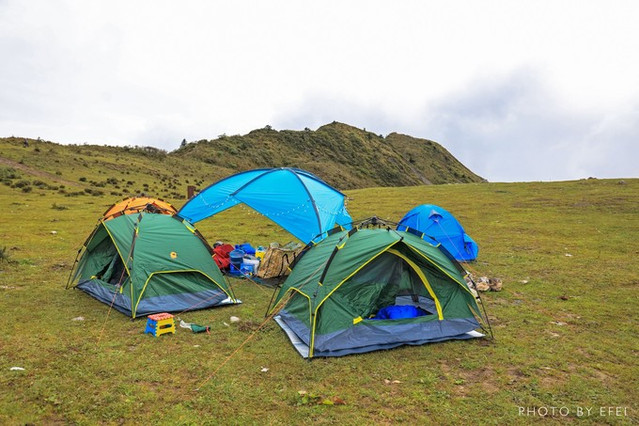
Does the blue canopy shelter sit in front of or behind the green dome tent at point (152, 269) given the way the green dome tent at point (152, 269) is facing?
behind

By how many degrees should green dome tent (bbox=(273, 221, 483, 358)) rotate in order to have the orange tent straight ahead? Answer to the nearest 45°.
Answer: approximately 135° to its right

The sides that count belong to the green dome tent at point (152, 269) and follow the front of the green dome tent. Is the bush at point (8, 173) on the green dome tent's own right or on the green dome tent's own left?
on the green dome tent's own right

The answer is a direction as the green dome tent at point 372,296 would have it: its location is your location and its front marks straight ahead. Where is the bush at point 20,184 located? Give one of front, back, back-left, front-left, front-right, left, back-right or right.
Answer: back-right

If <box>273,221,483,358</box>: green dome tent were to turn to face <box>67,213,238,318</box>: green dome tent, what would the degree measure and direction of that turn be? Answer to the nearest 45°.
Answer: approximately 90° to its right

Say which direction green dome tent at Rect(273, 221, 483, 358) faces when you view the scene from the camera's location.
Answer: facing the viewer

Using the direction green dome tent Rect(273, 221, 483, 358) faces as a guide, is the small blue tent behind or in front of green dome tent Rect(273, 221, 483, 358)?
behind

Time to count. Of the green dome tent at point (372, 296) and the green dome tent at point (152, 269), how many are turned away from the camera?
0

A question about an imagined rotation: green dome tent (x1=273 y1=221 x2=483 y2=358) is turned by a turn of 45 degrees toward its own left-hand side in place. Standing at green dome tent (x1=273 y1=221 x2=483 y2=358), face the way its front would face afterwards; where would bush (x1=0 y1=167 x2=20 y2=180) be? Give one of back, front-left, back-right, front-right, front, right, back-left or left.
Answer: back

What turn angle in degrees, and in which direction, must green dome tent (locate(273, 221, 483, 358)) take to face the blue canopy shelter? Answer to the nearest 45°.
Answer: approximately 135° to its right

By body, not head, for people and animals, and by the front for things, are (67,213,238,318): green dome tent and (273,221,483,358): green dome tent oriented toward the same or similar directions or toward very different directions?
same or similar directions

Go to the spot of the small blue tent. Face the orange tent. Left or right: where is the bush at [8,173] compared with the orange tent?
right
